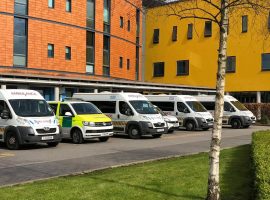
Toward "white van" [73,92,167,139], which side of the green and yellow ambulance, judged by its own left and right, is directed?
left

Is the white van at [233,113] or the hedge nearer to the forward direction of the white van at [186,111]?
the hedge

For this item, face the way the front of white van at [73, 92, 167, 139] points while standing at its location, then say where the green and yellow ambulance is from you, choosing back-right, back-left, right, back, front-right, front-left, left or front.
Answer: right

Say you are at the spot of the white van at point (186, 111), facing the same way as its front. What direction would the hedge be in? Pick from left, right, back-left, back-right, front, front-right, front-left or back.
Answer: front-right

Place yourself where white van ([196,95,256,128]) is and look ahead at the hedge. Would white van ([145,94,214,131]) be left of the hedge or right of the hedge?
right

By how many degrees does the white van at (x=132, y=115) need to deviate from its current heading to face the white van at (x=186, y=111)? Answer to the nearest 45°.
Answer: approximately 90° to its left

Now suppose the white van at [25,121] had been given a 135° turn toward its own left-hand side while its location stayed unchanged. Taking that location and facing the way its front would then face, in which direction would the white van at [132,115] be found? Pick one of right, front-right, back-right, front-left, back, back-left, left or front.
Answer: front-right

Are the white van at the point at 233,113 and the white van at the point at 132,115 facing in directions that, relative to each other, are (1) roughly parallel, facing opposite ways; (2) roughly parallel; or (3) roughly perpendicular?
roughly parallel

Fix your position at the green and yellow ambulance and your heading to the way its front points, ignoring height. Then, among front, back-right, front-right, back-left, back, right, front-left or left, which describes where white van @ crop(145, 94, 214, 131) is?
left

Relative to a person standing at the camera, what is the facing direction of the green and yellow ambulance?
facing the viewer and to the right of the viewer

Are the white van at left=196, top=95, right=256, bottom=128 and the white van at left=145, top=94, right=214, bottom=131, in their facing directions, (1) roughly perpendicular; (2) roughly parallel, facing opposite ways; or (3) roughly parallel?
roughly parallel

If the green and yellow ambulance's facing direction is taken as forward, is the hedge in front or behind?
in front

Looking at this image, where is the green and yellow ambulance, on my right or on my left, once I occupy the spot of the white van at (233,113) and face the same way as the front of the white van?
on my right

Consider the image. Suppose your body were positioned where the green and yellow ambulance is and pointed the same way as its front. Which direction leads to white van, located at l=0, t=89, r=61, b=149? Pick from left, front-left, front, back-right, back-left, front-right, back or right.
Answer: right
